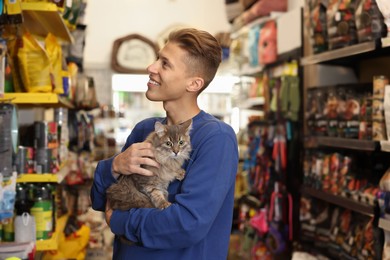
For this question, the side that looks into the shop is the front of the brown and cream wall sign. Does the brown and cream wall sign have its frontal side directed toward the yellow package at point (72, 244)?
yes

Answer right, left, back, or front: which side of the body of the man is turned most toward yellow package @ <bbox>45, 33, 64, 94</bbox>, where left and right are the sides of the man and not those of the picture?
right

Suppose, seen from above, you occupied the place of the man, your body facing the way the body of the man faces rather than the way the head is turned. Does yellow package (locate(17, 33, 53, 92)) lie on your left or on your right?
on your right

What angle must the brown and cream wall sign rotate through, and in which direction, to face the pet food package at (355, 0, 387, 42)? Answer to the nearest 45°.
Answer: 0° — it already faces it

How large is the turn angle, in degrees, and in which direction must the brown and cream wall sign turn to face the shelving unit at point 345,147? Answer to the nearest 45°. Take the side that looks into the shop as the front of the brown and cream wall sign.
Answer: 0° — it already faces it

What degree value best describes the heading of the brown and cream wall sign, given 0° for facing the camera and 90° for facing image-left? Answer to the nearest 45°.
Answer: approximately 0°

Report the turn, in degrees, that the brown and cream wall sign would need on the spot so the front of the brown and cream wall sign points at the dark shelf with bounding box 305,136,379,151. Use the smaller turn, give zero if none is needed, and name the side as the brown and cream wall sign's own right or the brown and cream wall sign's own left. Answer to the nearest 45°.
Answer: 0° — it already faces it
